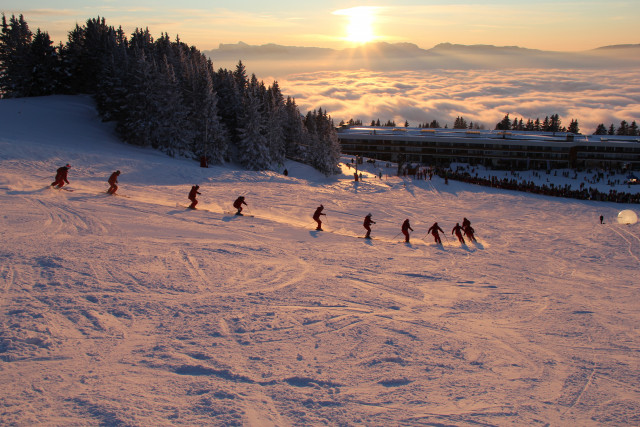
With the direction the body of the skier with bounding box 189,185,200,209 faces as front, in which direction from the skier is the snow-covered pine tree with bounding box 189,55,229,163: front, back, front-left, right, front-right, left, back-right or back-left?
left

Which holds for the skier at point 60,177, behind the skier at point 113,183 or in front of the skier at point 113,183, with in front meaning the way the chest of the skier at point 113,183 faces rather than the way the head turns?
behind

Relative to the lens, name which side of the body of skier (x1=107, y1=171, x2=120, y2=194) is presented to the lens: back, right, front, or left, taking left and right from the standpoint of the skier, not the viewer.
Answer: right

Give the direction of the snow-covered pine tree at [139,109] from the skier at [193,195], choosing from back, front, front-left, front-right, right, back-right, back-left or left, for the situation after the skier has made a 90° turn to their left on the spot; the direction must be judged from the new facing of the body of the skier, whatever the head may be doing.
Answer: front

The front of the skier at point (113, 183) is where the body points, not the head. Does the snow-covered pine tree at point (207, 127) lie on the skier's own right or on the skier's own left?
on the skier's own left

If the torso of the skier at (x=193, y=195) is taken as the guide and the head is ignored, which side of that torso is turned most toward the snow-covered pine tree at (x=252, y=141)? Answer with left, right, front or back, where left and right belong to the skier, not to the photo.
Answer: left

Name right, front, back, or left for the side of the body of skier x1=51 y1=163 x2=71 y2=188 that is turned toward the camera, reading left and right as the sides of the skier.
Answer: right

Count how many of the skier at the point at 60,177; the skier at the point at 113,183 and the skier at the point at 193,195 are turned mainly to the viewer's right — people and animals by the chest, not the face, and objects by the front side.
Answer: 3

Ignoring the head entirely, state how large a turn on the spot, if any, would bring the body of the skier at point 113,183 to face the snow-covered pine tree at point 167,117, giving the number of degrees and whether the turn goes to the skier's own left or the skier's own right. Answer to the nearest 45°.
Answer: approximately 90° to the skier's own left

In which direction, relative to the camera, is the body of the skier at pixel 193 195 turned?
to the viewer's right

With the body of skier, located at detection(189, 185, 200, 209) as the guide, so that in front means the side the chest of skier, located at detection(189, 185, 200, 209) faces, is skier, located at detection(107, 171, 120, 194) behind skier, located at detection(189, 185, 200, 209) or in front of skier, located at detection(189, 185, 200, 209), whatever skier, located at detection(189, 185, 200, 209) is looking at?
behind
